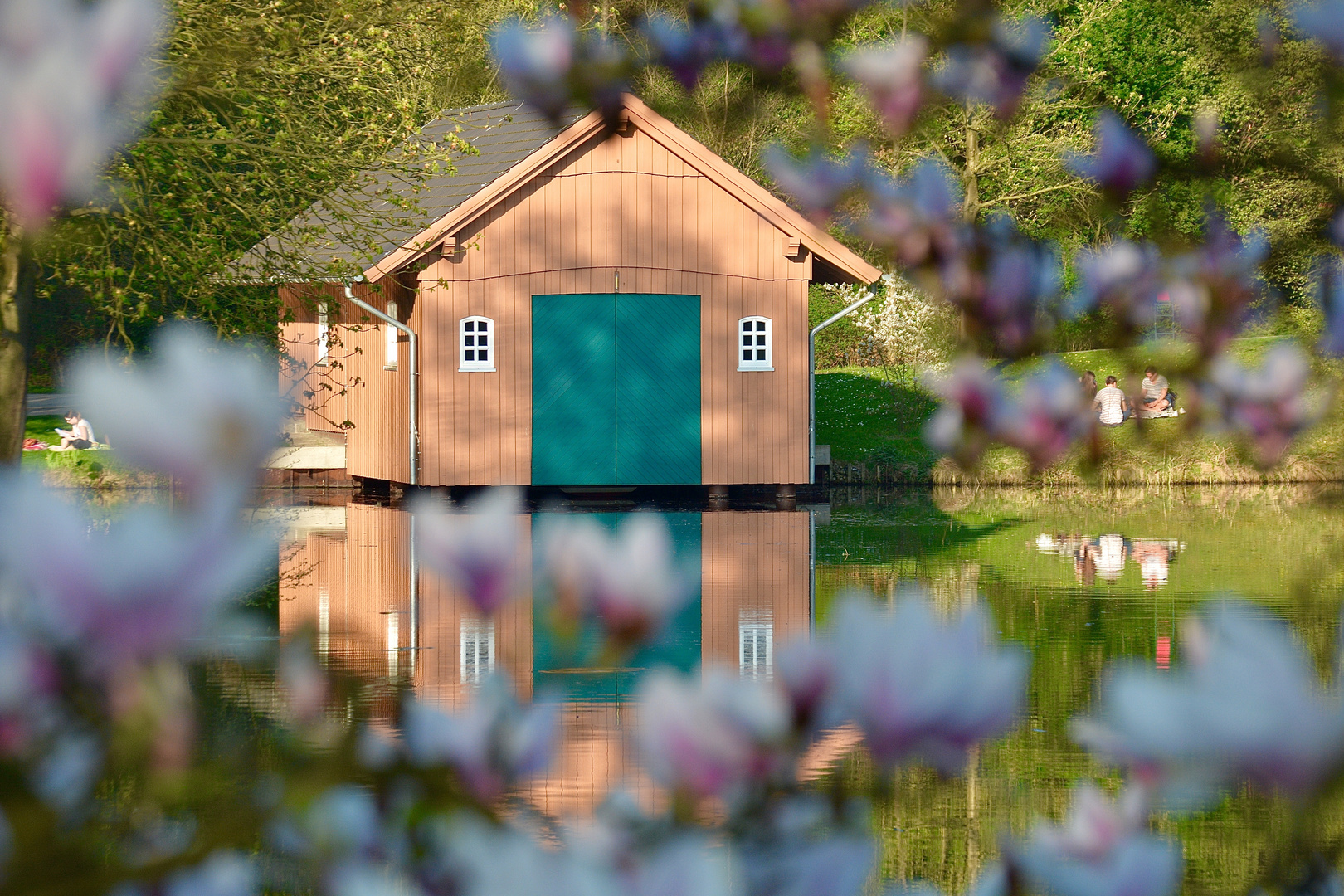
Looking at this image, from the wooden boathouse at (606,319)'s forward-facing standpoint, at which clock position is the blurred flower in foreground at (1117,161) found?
The blurred flower in foreground is roughly at 12 o'clock from the wooden boathouse.

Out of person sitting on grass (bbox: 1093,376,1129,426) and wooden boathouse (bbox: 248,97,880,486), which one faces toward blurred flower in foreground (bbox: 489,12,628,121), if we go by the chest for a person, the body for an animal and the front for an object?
the wooden boathouse

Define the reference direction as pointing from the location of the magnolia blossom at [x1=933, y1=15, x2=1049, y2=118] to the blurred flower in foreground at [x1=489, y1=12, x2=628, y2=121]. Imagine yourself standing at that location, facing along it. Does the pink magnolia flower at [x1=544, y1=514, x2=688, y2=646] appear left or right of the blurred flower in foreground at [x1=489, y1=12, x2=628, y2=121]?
left

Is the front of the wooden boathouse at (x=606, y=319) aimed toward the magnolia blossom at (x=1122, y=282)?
yes
